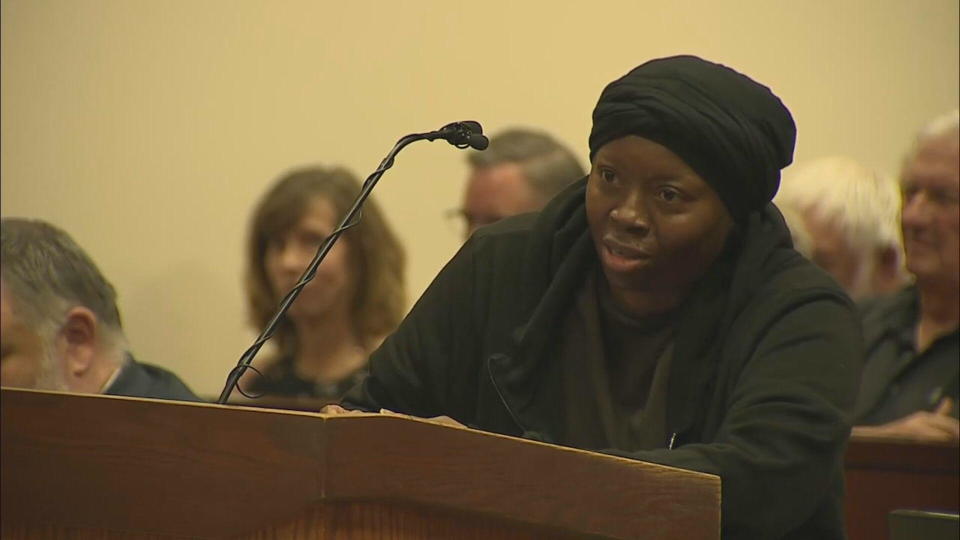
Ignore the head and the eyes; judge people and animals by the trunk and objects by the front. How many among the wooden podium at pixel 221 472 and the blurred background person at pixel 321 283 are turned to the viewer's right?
0

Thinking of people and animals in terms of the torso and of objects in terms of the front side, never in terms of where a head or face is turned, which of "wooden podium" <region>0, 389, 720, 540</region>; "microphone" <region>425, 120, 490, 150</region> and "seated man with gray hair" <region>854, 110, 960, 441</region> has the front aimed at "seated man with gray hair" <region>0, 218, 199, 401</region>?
"seated man with gray hair" <region>854, 110, 960, 441</region>

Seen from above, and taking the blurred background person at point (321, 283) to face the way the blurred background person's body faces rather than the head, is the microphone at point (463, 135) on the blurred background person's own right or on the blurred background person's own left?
on the blurred background person's own left

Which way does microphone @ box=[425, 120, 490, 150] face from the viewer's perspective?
to the viewer's right

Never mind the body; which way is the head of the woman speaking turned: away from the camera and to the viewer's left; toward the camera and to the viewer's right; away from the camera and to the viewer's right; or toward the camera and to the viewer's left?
toward the camera and to the viewer's left

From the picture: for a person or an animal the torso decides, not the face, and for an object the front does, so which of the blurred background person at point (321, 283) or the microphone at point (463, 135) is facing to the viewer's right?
the microphone

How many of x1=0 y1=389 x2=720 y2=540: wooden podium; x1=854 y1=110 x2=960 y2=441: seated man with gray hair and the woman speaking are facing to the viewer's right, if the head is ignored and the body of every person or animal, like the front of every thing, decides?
0

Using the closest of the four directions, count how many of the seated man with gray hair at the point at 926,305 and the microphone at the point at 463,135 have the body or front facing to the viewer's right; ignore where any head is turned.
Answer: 1

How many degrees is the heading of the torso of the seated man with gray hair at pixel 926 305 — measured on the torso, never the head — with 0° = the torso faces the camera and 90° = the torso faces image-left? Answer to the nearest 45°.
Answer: approximately 45°

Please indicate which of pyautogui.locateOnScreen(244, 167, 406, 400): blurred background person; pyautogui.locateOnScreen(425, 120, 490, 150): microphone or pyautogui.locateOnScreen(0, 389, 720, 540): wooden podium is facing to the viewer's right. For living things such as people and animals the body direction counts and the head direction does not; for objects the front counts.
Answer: the microphone

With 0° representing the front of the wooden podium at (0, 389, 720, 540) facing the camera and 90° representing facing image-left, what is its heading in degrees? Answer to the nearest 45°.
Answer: approximately 45°

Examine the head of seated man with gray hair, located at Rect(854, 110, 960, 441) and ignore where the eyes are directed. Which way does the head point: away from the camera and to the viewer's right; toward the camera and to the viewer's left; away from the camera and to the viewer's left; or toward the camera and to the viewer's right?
toward the camera and to the viewer's left
